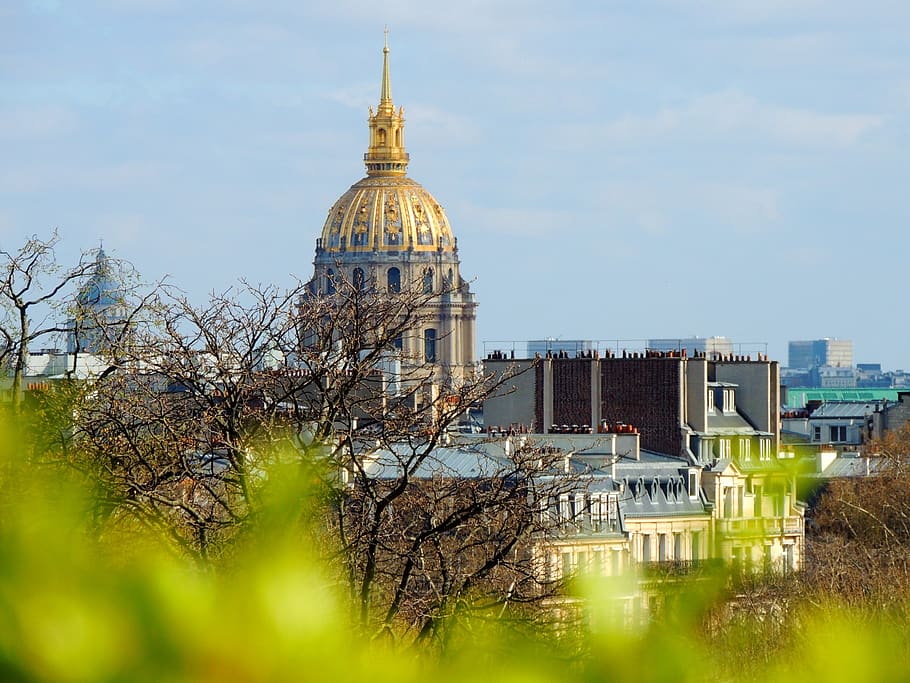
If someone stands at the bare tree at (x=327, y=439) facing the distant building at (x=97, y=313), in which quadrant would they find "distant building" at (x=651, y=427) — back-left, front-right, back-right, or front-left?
front-right

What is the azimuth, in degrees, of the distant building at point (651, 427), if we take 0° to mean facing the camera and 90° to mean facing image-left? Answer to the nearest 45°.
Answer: approximately 0°

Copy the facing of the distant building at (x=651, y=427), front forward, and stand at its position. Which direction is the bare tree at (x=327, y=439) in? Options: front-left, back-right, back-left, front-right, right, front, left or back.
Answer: front
